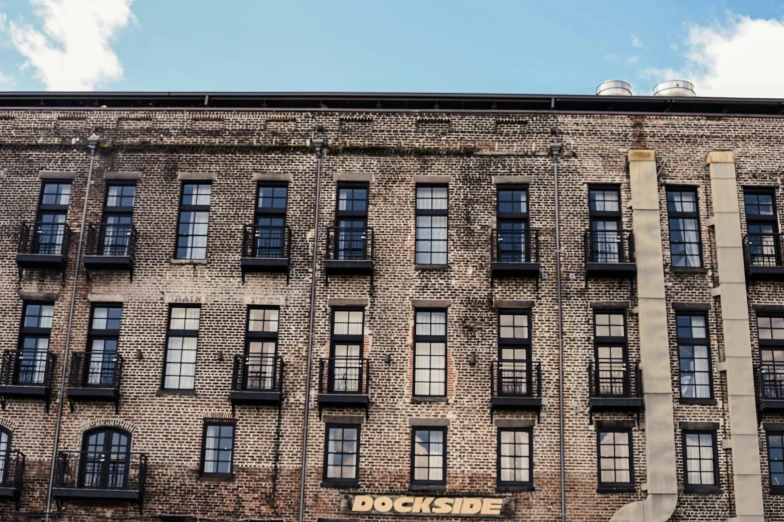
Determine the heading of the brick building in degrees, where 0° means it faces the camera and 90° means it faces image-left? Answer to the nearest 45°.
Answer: approximately 0°
